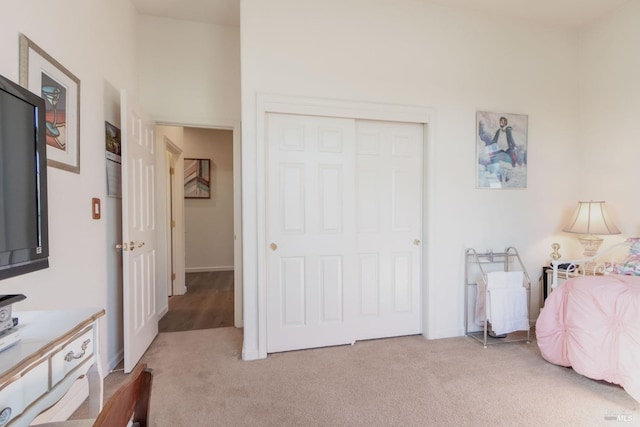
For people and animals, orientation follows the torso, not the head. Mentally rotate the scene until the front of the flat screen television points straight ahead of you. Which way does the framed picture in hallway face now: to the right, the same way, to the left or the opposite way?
to the right

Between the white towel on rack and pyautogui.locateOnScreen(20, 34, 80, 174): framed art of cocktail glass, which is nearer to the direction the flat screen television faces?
the white towel on rack

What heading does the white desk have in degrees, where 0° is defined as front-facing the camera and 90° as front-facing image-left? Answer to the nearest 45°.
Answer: approximately 315°

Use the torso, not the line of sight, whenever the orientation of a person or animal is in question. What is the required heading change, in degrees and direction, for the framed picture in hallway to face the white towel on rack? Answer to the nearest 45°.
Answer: approximately 45° to its left

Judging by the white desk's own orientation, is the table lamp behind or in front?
in front

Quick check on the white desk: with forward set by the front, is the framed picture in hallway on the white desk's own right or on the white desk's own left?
on the white desk's own left

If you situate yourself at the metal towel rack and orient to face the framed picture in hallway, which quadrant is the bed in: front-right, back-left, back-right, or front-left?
back-left

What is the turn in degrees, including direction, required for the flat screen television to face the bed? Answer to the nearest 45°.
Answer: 0° — it already faces it

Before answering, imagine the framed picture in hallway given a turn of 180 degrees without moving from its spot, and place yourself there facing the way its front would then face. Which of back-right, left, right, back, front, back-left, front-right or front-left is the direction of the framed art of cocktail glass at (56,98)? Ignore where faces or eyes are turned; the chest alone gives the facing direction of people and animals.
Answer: back

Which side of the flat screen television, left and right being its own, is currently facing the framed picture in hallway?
left

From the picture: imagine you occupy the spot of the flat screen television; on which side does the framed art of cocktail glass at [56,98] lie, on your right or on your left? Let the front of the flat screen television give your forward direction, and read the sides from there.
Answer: on your left

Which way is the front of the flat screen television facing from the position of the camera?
facing the viewer and to the right of the viewer

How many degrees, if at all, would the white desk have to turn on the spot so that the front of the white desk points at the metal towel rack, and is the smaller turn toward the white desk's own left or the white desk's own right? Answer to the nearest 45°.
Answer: approximately 45° to the white desk's own left

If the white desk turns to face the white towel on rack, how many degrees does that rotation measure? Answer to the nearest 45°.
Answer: approximately 45° to its left
